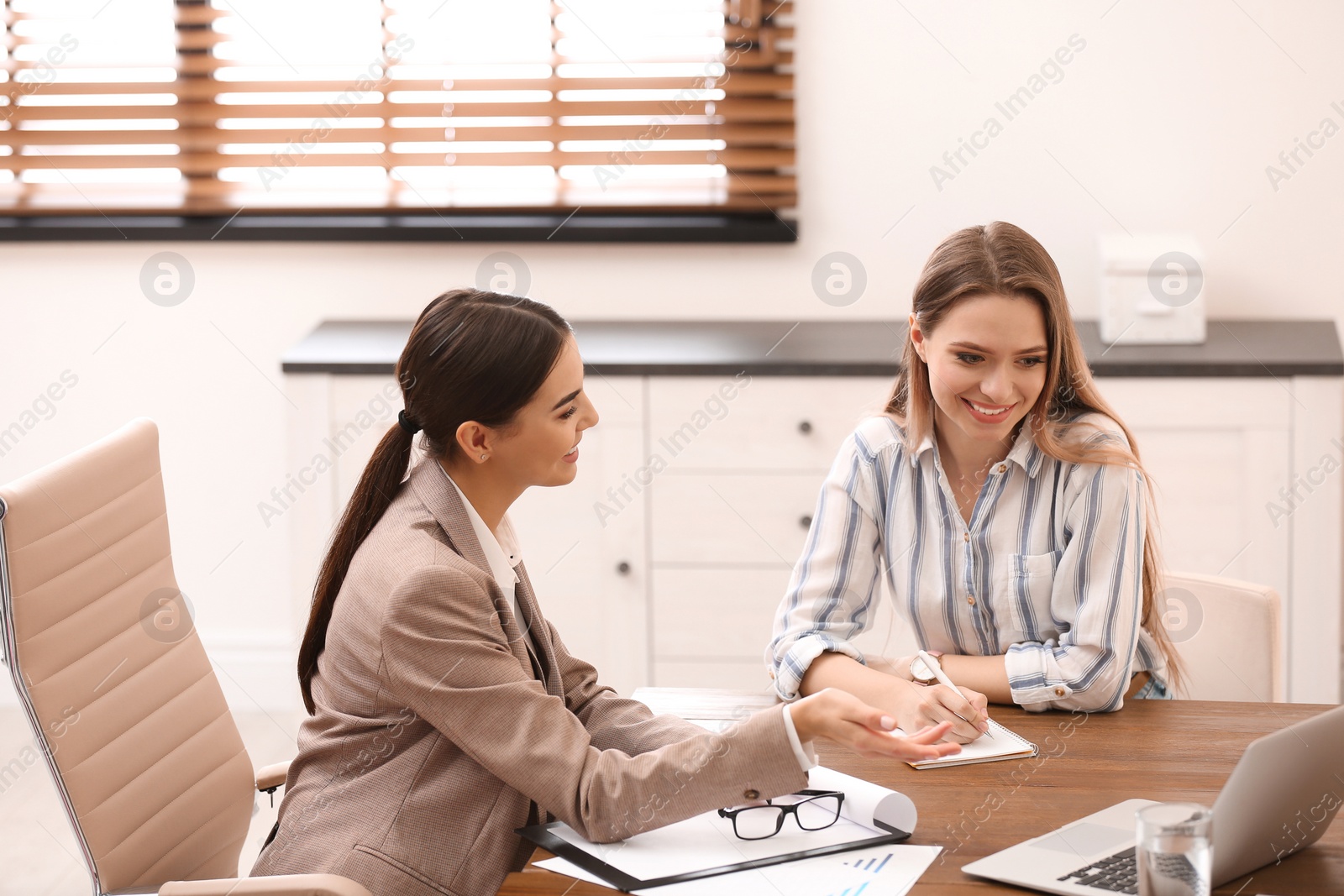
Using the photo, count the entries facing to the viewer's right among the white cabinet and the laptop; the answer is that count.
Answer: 0

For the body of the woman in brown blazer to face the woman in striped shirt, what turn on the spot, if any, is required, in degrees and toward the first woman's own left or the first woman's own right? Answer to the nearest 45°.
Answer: approximately 45° to the first woman's own left

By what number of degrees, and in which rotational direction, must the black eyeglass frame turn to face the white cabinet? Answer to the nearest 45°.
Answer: approximately 135° to its left

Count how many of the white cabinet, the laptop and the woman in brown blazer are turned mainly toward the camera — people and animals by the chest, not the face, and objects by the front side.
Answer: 1

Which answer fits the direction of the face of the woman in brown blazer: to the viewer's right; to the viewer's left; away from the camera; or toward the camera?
to the viewer's right

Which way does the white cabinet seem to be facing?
toward the camera

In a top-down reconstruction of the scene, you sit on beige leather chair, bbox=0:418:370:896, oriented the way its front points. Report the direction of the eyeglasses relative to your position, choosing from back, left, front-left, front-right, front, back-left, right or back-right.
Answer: front

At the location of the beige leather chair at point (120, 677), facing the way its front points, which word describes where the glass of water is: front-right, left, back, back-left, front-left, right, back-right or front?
front

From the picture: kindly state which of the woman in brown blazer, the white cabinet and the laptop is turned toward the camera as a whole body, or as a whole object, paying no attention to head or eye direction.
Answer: the white cabinet

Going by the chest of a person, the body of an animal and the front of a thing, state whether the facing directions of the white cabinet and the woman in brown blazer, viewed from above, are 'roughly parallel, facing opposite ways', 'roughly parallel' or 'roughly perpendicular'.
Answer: roughly perpendicular

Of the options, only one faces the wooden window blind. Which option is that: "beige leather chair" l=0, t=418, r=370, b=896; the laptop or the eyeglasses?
the laptop

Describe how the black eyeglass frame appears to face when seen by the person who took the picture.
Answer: facing the viewer and to the right of the viewer
